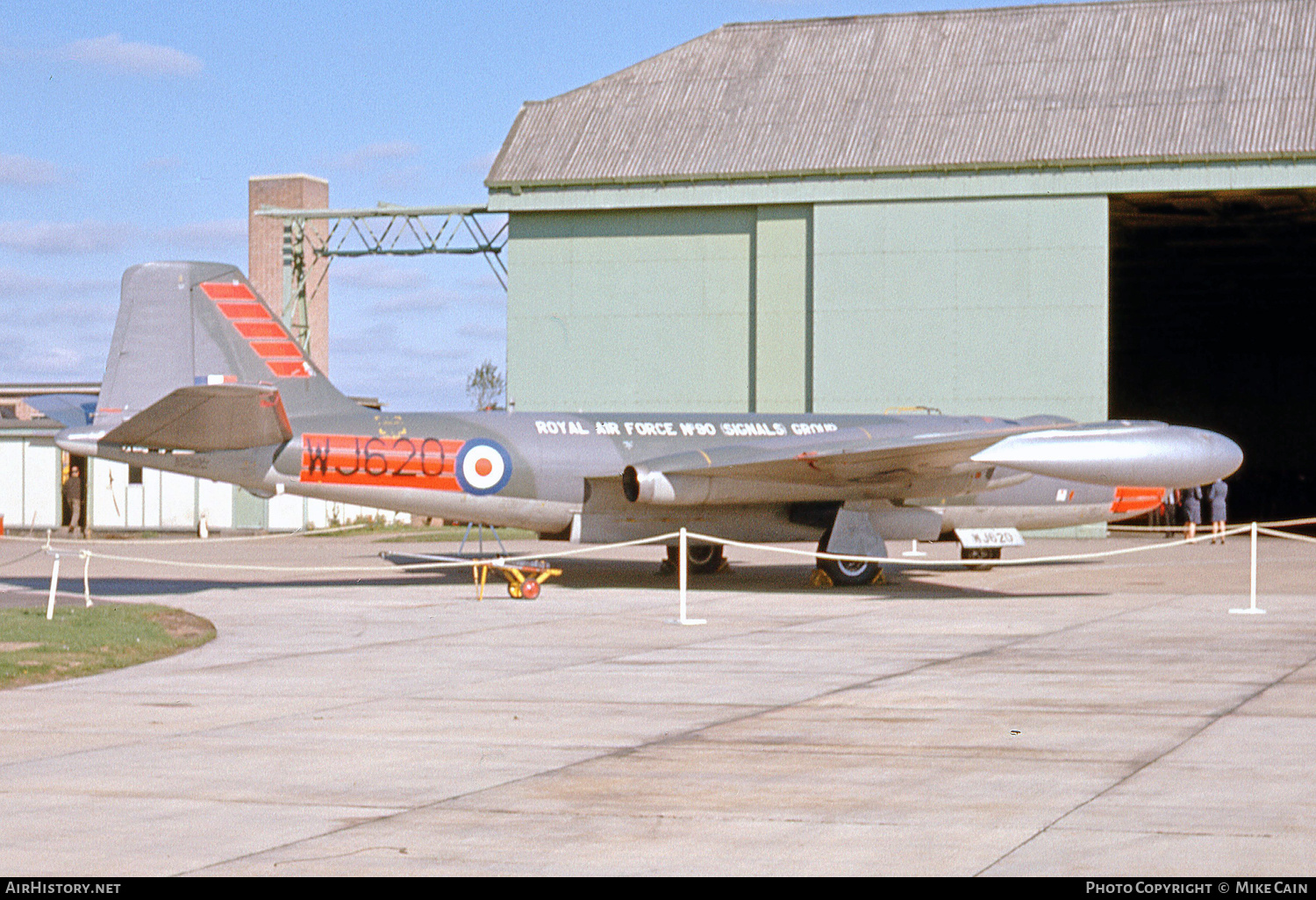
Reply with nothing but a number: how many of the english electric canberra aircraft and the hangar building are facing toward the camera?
1

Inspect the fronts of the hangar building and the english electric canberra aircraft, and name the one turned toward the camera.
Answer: the hangar building

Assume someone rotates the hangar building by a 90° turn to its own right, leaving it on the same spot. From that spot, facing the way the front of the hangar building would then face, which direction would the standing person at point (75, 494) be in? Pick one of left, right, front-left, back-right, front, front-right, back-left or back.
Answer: front

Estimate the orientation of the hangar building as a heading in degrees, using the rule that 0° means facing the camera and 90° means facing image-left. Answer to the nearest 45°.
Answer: approximately 0°

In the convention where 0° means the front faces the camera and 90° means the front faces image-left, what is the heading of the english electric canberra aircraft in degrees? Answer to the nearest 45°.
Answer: approximately 225°

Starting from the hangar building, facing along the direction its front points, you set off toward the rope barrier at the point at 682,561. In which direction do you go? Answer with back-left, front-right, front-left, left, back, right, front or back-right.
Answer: front
